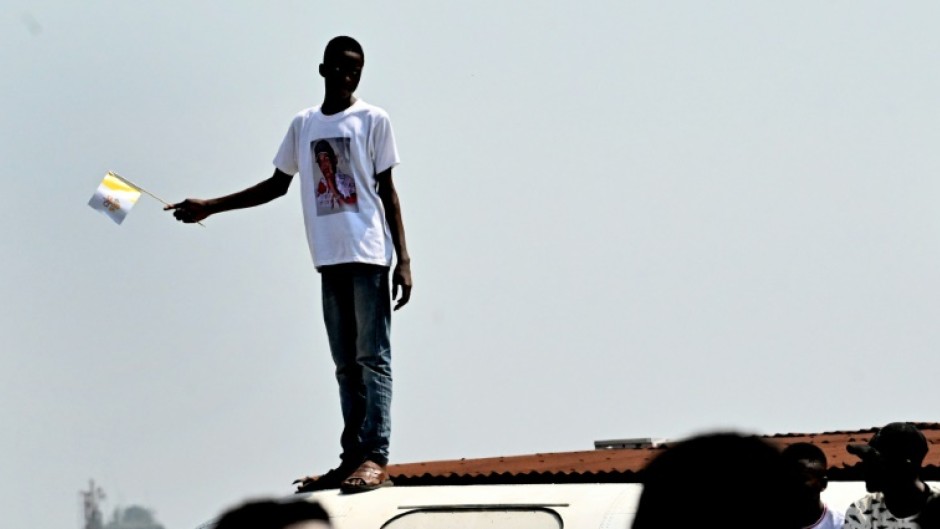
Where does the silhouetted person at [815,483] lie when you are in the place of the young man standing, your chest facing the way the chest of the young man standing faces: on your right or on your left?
on your left

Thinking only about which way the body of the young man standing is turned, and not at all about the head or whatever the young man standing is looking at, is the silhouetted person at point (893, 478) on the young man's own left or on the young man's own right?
on the young man's own left

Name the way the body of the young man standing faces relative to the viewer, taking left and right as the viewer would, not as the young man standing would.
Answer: facing the viewer and to the left of the viewer
